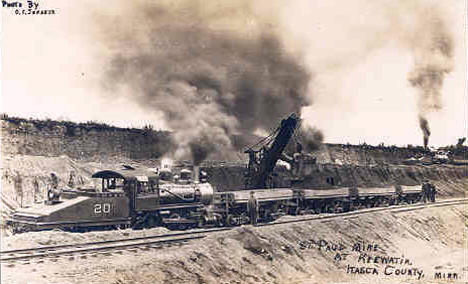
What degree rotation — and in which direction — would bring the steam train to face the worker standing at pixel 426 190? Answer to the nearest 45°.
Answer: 0° — it already faces them

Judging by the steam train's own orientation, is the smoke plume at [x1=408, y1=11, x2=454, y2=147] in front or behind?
in front

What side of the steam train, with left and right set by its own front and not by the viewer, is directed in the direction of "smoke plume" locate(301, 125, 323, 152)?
front

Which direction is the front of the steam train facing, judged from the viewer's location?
facing away from the viewer and to the right of the viewer
